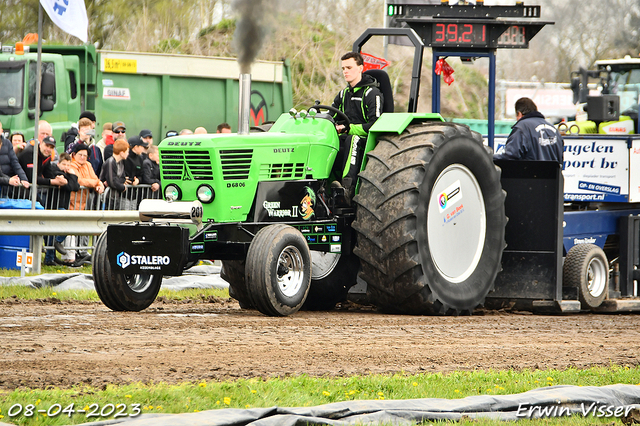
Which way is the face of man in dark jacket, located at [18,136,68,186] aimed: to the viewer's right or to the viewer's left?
to the viewer's right

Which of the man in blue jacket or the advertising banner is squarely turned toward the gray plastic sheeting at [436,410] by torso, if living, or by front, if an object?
the advertising banner

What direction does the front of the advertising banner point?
toward the camera

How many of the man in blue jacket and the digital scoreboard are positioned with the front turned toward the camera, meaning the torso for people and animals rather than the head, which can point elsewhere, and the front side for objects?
1

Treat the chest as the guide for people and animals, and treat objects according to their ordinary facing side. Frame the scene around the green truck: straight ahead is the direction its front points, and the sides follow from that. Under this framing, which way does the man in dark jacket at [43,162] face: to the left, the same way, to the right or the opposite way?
to the left

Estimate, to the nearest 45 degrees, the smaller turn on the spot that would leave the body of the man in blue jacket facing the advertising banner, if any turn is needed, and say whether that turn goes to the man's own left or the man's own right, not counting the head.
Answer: approximately 45° to the man's own right

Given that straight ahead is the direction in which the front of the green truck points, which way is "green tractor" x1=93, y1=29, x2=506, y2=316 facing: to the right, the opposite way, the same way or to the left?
the same way

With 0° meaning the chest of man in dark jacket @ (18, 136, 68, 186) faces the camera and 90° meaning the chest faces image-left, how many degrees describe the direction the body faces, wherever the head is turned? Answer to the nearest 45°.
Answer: approximately 315°

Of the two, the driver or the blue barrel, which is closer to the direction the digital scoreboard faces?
the driver

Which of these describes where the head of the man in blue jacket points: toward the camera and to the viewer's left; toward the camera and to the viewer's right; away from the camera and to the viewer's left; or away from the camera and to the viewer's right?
away from the camera and to the viewer's left

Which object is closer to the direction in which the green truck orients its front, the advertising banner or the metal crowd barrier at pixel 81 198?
the metal crowd barrier

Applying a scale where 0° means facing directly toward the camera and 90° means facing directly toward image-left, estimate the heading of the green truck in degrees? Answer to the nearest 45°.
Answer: approximately 45°

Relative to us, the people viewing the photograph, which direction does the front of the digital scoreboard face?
facing the viewer
